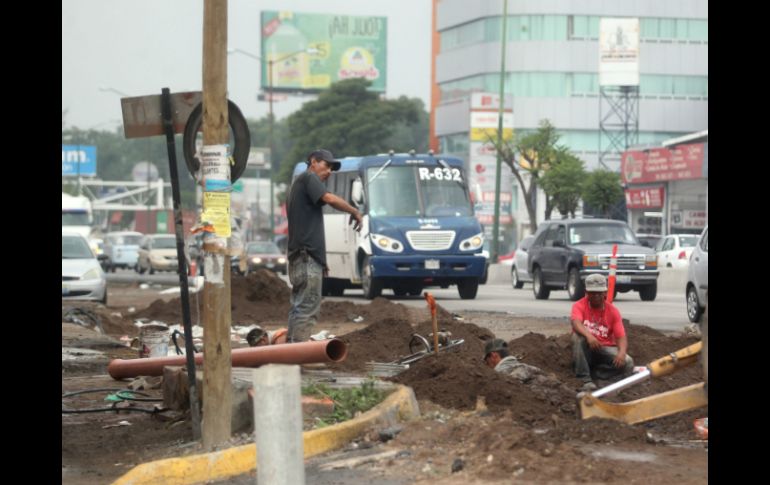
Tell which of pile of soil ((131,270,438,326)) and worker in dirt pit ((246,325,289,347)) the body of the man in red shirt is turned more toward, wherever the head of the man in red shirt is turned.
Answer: the worker in dirt pit

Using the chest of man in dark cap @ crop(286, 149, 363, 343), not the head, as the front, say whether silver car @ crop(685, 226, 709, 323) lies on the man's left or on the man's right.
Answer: on the man's left

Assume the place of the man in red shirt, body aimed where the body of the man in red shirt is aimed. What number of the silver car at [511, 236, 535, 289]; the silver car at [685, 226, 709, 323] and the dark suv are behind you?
3

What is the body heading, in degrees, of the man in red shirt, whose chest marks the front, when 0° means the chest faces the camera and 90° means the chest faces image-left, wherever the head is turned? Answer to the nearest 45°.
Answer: approximately 0°

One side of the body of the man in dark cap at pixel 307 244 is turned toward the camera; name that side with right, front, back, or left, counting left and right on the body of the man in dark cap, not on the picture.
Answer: right

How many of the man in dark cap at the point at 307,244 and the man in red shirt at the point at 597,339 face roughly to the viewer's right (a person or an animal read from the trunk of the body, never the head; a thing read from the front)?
1

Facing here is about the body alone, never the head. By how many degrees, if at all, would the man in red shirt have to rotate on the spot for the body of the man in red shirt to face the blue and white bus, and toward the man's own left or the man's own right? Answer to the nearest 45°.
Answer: approximately 180°

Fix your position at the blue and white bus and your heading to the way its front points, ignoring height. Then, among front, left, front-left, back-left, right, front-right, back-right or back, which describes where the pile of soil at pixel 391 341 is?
front-right

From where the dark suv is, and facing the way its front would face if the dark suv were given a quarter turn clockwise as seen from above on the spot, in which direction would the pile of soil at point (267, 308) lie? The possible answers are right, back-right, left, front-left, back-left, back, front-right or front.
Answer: front

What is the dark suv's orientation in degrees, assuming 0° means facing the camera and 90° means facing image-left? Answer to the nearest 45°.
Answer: approximately 315°

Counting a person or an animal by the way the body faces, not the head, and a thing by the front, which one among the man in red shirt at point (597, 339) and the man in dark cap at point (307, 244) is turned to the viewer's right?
the man in dark cap
